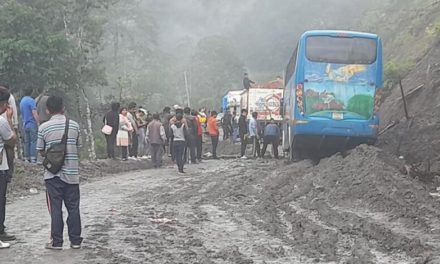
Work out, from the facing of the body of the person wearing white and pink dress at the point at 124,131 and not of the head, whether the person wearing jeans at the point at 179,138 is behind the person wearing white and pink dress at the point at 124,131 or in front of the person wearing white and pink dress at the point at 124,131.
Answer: in front

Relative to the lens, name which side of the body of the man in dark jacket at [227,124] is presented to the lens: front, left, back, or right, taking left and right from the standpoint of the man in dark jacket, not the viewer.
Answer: back

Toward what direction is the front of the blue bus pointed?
away from the camera

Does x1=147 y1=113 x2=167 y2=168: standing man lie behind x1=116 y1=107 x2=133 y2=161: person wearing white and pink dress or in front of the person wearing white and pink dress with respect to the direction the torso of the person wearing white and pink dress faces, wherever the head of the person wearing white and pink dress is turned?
in front

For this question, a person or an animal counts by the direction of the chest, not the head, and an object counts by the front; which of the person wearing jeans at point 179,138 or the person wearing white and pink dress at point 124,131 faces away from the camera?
the person wearing jeans at point 179,138

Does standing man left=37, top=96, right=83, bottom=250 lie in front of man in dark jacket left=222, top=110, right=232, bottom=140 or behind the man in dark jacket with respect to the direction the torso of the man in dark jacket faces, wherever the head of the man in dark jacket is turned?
behind

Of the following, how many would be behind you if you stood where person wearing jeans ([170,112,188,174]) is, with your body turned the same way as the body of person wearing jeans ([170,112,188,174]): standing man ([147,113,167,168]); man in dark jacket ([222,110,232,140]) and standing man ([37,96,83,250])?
1
